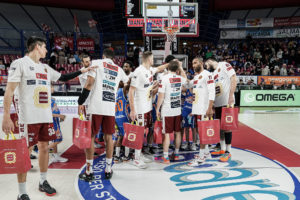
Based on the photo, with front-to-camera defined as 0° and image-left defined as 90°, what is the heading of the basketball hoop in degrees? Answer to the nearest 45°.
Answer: approximately 0°

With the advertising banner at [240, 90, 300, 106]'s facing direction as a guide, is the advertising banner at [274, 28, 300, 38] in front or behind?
behind

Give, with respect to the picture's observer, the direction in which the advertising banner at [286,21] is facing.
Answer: facing the viewer

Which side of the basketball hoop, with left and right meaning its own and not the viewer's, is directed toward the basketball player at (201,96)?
front

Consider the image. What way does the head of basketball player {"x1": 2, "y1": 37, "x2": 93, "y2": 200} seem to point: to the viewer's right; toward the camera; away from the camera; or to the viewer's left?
to the viewer's right

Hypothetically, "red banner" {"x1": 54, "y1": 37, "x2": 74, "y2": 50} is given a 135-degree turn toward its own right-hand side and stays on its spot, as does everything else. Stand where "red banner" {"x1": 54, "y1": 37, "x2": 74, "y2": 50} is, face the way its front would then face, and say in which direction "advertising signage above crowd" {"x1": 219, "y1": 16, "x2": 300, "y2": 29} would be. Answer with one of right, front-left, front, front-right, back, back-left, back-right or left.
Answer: back-right

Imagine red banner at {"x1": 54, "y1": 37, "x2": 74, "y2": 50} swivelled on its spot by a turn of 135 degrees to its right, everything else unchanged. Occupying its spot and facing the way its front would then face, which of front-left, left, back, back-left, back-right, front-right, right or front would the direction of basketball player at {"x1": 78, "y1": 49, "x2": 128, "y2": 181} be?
back-left

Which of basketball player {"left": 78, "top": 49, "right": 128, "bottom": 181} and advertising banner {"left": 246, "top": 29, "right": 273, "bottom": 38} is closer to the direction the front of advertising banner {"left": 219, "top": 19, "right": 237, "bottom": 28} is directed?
the basketball player

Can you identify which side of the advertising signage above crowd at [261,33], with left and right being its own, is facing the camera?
front

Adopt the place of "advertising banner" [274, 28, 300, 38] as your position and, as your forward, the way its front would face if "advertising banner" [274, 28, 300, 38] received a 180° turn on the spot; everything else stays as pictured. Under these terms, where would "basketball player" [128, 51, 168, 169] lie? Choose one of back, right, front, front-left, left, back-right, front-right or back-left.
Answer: back

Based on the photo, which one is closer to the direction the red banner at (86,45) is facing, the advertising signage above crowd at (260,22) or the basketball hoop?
the basketball hoop

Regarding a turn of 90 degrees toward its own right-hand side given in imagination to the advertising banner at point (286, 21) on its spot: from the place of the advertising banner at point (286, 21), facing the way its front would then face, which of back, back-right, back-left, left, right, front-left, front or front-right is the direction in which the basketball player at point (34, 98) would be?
left

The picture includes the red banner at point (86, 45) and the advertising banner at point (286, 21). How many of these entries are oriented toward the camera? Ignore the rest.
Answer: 2

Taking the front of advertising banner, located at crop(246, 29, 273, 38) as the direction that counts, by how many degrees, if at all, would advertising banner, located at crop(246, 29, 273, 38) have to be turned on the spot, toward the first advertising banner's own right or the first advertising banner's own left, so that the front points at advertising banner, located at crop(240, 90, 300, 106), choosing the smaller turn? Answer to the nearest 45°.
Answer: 0° — it already faces it

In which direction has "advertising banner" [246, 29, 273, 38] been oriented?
toward the camera
